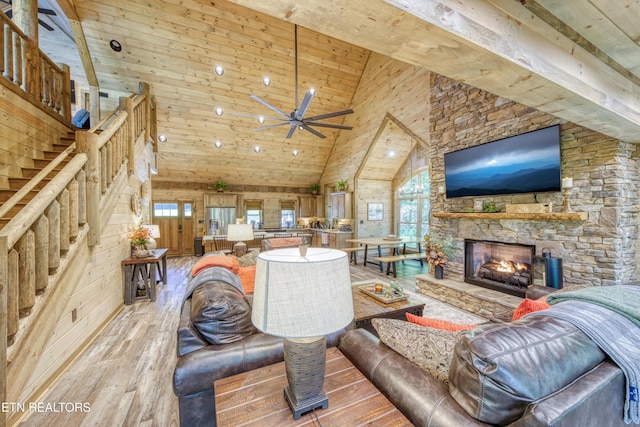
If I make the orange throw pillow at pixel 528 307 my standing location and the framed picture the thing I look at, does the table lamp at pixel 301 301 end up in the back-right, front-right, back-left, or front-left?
back-left

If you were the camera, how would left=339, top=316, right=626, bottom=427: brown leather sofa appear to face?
facing away from the viewer and to the left of the viewer

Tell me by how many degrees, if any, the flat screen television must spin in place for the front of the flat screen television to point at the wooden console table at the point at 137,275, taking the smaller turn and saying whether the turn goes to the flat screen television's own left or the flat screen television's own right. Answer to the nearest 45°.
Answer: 0° — it already faces it

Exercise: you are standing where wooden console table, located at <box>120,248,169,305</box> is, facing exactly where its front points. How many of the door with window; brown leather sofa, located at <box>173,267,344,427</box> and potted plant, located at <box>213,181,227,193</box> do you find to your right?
1

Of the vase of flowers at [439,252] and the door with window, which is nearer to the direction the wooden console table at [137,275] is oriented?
the vase of flowers

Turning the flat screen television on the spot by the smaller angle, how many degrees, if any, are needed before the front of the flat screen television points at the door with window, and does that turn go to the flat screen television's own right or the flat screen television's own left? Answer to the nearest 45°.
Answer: approximately 45° to the flat screen television's own right

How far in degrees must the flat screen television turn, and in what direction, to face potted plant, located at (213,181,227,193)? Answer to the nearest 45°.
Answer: approximately 45° to its right

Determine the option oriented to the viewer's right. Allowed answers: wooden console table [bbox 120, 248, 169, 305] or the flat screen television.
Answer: the wooden console table

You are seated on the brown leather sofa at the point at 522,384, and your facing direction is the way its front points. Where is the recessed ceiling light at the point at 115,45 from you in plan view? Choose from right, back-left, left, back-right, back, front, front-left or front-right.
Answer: front-left

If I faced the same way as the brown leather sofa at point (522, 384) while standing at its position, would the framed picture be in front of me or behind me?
in front

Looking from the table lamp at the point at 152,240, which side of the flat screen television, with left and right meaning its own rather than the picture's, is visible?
front

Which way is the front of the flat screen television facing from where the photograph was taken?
facing the viewer and to the left of the viewer

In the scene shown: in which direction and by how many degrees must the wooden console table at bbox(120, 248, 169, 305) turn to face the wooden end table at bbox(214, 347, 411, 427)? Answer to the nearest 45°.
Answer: approximately 90° to its right

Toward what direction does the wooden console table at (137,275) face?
to the viewer's right

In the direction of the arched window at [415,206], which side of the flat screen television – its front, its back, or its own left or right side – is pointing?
right
